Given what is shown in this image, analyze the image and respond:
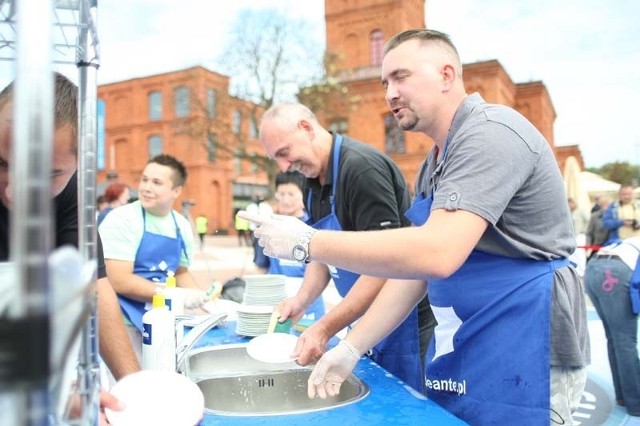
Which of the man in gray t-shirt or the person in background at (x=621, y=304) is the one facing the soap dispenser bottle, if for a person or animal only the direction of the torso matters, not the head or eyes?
the man in gray t-shirt

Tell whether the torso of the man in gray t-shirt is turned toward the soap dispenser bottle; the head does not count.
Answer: yes

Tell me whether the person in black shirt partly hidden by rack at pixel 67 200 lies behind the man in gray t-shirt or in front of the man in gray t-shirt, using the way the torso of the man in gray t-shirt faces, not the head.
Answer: in front

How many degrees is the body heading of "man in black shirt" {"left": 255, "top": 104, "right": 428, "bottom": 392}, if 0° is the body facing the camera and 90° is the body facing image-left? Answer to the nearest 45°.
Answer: approximately 45°

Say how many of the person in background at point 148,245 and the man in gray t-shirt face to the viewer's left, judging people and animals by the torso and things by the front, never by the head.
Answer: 1

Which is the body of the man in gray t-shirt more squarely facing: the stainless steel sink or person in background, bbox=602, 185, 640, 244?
the stainless steel sink

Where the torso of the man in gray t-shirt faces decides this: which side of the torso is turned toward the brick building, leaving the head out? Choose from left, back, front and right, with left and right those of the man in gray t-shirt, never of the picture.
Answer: right

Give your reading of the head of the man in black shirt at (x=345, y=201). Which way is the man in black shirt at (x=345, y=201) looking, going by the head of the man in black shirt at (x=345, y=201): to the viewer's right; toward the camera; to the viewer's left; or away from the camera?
to the viewer's left

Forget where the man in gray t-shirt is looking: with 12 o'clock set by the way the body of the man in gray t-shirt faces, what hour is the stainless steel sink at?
The stainless steel sink is roughly at 1 o'clock from the man in gray t-shirt.
